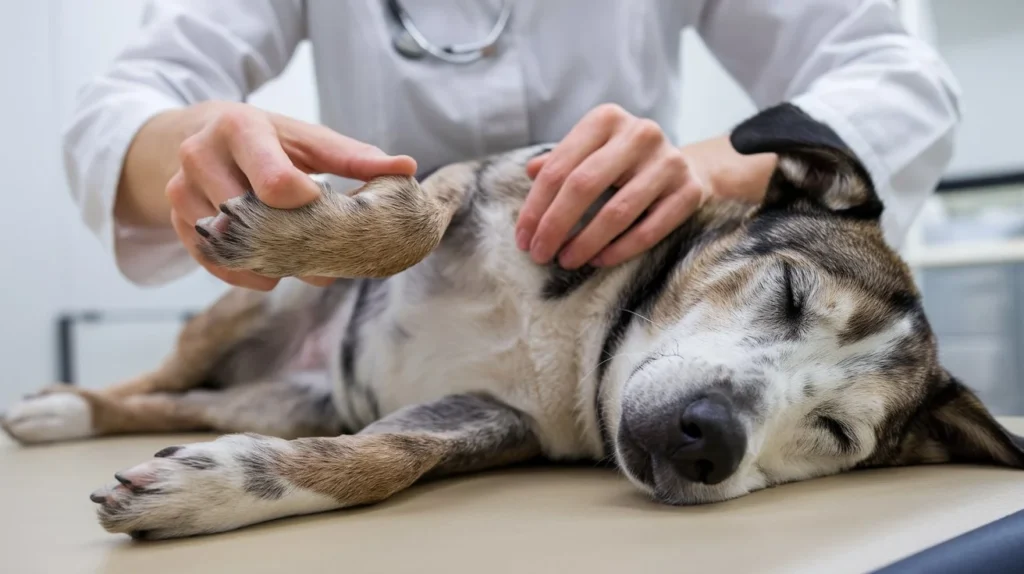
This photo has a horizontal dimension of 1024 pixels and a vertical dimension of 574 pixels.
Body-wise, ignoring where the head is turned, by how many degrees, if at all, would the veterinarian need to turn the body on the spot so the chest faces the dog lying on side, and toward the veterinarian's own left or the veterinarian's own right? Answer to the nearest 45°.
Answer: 0° — they already face it

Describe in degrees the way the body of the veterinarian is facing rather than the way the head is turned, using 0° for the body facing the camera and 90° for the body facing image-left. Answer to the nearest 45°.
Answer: approximately 0°
